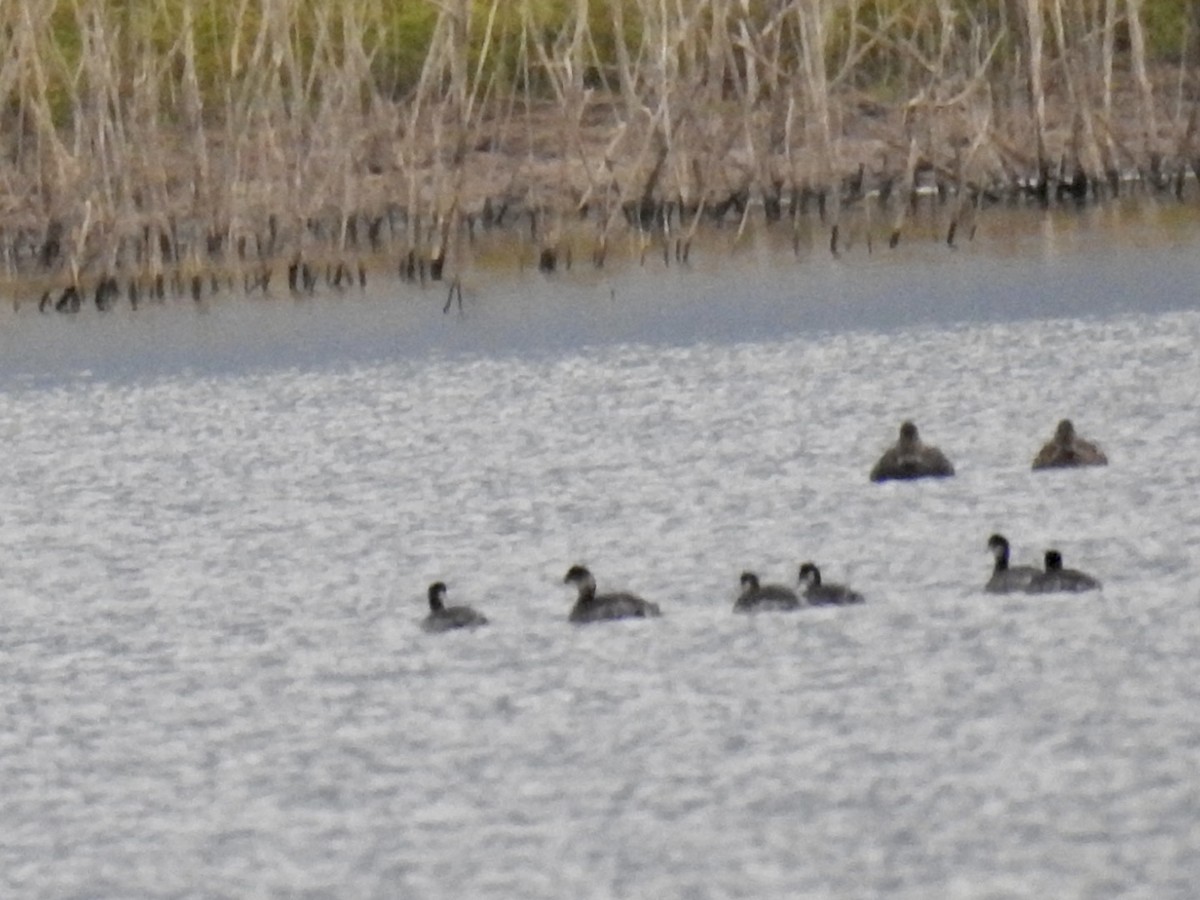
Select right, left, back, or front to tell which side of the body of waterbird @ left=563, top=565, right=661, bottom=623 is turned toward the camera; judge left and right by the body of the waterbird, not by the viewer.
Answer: left

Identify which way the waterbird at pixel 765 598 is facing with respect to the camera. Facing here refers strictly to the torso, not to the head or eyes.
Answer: to the viewer's left

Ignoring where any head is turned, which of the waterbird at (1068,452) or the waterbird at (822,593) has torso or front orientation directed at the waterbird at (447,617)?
the waterbird at (822,593)

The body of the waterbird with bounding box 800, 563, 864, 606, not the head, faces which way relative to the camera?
to the viewer's left

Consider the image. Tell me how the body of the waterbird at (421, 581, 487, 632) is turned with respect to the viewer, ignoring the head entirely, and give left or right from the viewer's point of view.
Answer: facing to the left of the viewer

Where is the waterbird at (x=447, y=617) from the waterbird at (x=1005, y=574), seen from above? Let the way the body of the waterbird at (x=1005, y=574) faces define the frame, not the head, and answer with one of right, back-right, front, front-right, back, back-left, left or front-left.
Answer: front

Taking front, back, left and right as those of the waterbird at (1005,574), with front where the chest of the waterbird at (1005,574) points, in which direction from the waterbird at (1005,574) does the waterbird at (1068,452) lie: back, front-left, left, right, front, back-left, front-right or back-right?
right

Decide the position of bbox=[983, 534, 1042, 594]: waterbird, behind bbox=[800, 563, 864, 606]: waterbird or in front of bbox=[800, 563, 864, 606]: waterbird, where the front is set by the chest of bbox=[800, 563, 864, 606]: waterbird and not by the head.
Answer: behind

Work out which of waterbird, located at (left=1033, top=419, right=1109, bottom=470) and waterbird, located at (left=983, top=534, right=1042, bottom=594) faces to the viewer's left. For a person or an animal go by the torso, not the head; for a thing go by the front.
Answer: waterbird, located at (left=983, top=534, right=1042, bottom=594)

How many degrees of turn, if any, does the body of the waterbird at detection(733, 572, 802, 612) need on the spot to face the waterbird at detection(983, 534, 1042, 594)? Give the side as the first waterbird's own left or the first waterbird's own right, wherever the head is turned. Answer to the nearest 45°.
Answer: approximately 180°

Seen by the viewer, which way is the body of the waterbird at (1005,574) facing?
to the viewer's left
